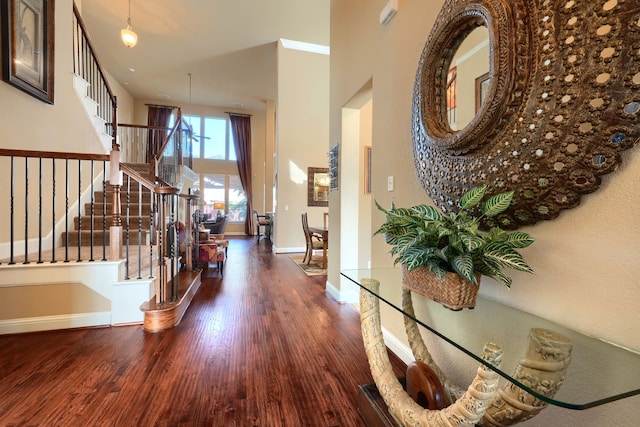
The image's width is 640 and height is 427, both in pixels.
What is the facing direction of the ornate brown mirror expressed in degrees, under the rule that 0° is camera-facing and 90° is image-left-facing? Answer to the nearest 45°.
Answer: approximately 45°

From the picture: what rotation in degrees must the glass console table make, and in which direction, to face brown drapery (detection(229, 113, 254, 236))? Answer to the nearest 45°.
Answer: approximately 90° to its right

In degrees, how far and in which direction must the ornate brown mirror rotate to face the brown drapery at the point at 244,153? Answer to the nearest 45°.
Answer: approximately 90° to its right

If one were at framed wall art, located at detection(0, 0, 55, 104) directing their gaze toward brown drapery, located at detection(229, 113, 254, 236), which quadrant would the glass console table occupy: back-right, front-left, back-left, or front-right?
back-right

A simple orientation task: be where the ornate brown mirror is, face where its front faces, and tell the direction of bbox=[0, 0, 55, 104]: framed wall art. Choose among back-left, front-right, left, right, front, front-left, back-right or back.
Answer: front-right

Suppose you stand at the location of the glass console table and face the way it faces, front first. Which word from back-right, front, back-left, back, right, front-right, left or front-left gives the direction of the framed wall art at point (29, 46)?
front-right

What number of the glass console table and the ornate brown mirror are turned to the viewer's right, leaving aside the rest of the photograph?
0
